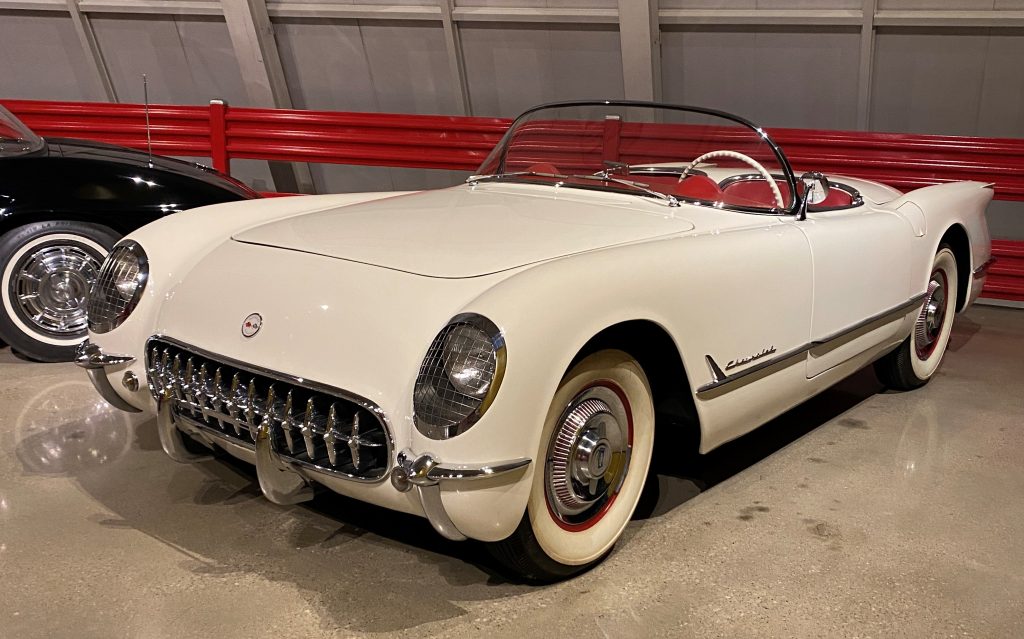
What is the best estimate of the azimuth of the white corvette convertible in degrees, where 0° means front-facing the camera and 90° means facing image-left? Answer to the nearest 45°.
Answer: approximately 45°

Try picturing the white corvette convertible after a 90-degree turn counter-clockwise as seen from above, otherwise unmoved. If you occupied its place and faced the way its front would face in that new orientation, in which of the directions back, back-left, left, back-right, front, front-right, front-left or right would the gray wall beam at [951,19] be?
left

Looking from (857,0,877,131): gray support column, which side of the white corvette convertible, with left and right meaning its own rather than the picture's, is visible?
back

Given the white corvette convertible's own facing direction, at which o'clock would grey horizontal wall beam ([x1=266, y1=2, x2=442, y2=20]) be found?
The grey horizontal wall beam is roughly at 4 o'clock from the white corvette convertible.
